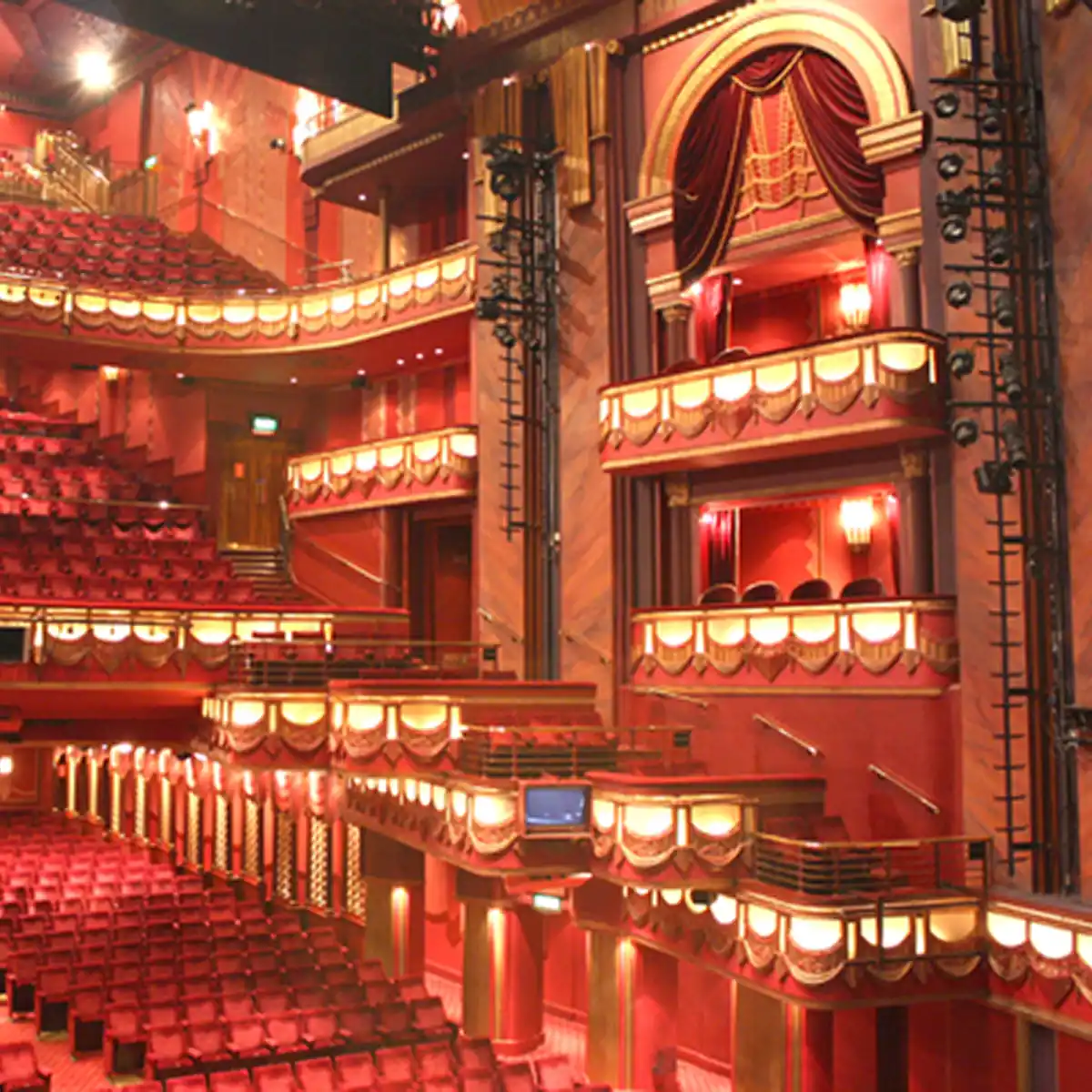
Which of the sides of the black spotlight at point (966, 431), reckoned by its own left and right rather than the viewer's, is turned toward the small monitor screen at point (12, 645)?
right

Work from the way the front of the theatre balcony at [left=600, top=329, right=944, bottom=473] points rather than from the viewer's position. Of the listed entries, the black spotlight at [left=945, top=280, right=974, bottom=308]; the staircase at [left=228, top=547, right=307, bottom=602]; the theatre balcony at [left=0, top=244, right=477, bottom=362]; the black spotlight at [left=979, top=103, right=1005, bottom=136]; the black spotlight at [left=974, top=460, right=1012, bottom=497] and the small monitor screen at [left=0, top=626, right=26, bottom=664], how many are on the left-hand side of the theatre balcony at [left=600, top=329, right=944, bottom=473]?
3

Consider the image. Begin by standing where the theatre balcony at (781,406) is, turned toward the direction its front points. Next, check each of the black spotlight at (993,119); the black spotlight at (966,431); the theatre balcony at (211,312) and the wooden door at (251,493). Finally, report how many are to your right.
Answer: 2

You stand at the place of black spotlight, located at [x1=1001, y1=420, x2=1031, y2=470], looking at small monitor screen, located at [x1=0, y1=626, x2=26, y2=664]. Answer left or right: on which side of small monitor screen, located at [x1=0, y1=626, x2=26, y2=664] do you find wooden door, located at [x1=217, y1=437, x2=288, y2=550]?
right

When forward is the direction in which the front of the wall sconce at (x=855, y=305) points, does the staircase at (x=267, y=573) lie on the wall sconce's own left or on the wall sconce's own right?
on the wall sconce's own right

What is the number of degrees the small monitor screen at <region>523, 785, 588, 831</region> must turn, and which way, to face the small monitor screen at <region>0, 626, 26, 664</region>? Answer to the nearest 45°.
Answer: approximately 135° to its right

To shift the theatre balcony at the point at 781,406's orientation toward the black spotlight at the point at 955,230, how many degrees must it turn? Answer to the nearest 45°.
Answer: approximately 90° to its left

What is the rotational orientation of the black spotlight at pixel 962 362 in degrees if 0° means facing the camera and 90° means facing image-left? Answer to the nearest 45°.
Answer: approximately 45°
